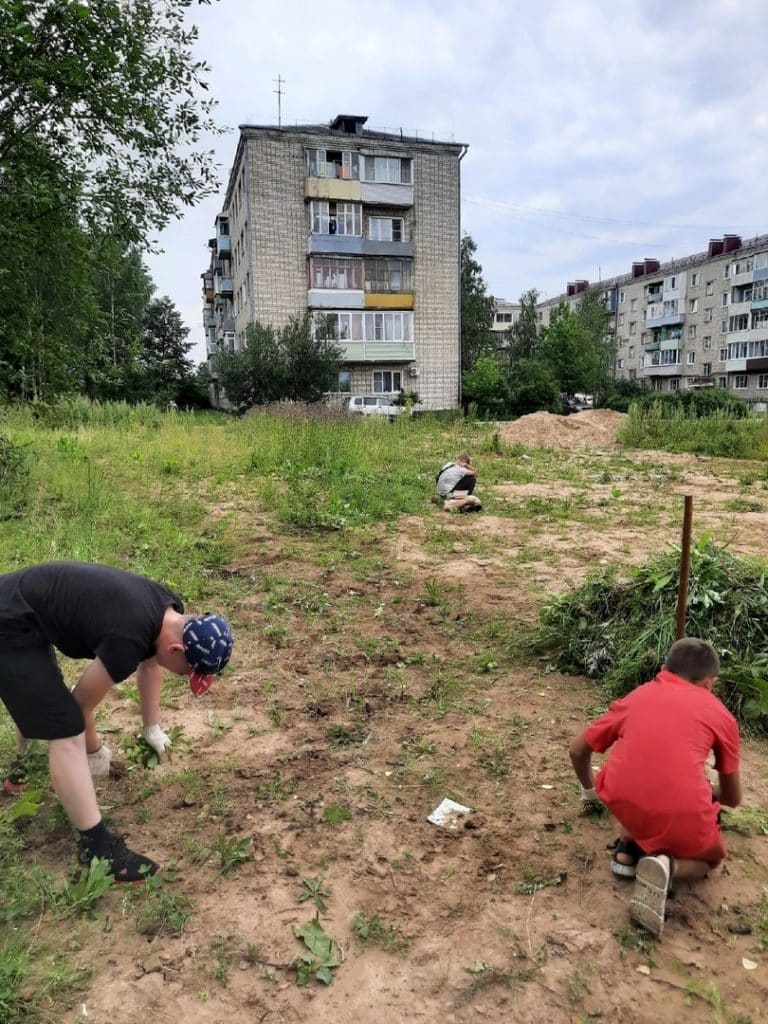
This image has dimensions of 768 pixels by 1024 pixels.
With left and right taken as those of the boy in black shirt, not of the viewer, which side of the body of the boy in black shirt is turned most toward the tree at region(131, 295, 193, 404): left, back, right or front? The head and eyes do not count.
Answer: left

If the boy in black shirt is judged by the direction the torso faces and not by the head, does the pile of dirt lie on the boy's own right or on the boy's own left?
on the boy's own left

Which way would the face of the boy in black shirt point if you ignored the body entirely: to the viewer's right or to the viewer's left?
to the viewer's right

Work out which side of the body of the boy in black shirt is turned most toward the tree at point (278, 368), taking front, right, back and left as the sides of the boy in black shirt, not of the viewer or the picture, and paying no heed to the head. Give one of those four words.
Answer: left

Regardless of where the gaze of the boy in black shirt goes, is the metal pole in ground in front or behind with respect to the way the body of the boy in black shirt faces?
in front

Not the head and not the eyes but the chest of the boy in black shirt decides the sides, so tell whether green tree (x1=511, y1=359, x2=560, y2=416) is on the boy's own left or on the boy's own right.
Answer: on the boy's own left

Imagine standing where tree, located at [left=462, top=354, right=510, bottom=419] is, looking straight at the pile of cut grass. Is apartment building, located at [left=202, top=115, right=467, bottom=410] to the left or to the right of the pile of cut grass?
right

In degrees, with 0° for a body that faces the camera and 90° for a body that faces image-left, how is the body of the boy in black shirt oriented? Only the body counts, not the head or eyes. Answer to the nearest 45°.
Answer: approximately 270°

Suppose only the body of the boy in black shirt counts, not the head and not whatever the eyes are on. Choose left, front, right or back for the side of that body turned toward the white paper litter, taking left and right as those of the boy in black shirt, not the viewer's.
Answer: front
